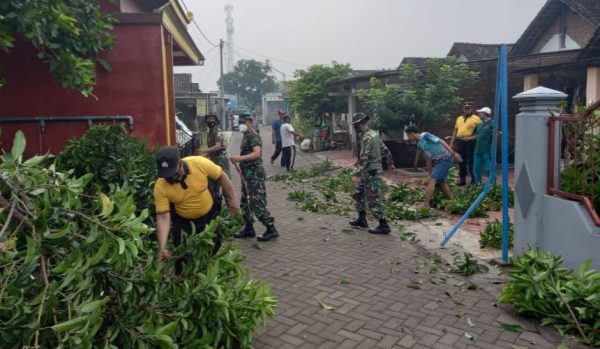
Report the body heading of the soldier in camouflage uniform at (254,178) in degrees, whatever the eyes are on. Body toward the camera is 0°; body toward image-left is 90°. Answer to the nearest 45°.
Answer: approximately 90°

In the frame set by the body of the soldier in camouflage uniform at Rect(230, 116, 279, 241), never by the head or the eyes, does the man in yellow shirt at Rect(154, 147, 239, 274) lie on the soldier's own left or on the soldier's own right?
on the soldier's own left

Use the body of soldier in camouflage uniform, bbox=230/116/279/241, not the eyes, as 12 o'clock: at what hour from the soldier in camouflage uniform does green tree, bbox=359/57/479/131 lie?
The green tree is roughly at 4 o'clock from the soldier in camouflage uniform.

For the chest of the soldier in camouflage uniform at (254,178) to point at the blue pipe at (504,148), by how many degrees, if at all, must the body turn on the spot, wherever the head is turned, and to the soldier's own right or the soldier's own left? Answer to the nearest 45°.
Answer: approximately 135° to the soldier's own left
